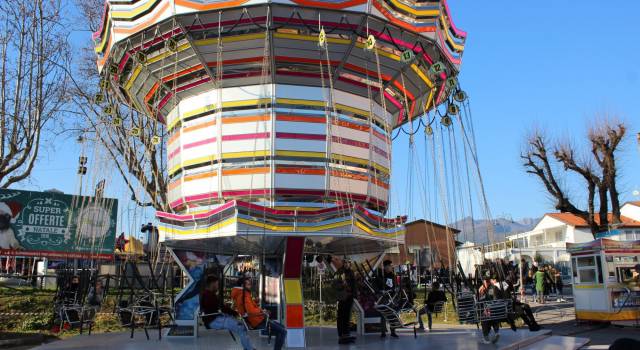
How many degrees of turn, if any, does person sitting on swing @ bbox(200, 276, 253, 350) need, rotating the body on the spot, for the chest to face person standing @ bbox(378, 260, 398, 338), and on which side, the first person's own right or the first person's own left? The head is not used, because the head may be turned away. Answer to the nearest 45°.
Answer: approximately 45° to the first person's own left

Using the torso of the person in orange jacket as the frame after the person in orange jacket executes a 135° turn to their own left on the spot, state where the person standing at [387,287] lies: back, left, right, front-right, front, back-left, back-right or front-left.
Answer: right

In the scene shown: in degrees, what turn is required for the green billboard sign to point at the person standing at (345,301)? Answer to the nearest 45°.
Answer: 0° — it already faces them

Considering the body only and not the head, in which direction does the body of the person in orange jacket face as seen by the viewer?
to the viewer's right

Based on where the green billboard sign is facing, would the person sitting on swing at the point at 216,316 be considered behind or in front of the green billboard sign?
in front

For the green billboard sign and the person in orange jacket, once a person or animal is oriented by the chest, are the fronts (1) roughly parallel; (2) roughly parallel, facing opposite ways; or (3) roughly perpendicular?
roughly perpendicular

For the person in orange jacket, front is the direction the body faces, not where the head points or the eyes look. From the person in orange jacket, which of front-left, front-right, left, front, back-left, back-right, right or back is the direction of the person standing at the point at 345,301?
front-left

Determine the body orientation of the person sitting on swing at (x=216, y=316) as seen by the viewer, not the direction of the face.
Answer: to the viewer's right

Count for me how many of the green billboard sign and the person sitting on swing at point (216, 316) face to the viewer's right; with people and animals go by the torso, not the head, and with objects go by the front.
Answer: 1

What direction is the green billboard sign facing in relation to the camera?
toward the camera

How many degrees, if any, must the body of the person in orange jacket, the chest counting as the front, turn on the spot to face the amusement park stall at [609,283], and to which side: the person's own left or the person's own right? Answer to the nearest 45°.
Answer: approximately 45° to the person's own left

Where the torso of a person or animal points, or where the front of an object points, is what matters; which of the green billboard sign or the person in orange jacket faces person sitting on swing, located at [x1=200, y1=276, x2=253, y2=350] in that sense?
the green billboard sign

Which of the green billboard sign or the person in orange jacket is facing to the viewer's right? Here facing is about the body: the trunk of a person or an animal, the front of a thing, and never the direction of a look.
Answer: the person in orange jacket

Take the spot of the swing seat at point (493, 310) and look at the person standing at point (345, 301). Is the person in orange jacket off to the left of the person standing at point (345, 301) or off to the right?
left

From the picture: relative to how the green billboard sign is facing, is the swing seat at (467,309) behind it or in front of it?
in front
